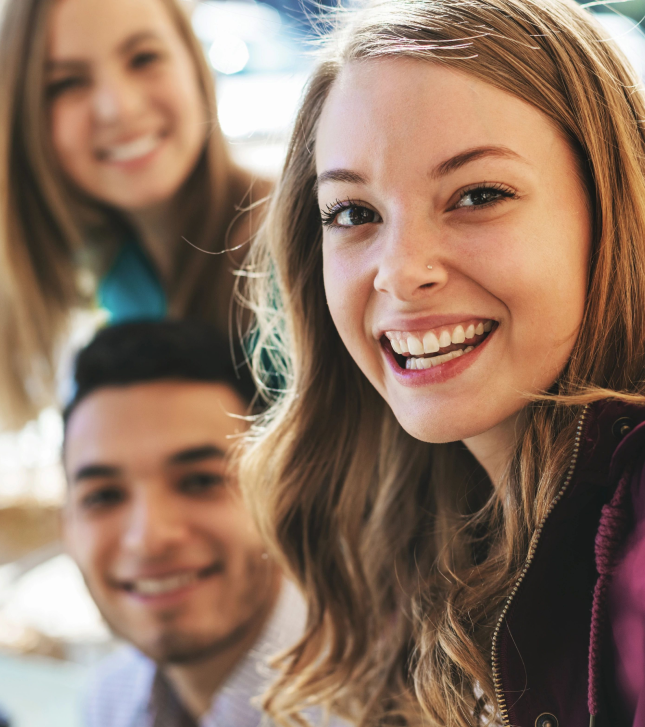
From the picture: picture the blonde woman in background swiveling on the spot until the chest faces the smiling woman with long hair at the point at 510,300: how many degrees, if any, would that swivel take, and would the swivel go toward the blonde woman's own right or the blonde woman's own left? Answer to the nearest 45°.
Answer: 0° — they already face them

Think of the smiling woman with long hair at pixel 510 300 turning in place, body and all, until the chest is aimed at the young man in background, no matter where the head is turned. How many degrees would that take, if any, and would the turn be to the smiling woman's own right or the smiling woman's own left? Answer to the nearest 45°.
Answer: approximately 90° to the smiling woman's own right

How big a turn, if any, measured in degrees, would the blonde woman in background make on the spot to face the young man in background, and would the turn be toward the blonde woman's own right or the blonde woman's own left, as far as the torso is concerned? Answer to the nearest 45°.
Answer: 0° — they already face them

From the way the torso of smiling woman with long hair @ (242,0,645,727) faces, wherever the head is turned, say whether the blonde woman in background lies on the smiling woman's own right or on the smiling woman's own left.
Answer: on the smiling woman's own right

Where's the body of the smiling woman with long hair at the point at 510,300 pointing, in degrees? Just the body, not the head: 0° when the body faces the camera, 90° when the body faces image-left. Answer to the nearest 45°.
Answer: approximately 45°

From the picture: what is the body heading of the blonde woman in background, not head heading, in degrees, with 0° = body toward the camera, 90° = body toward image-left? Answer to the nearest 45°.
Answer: approximately 0°
